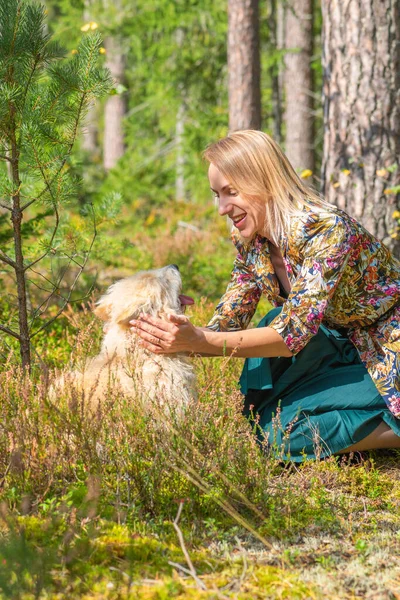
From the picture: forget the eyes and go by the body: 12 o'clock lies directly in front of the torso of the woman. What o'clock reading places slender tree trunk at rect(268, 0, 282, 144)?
The slender tree trunk is roughly at 3 o'clock from the woman.

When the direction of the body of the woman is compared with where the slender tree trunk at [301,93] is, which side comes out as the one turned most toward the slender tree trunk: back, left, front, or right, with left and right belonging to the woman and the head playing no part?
right

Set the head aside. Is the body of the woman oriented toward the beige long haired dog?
yes

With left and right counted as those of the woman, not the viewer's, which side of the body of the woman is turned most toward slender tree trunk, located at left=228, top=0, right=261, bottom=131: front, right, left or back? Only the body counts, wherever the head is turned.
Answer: right

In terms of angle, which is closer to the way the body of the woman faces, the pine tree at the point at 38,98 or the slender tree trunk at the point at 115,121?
the pine tree

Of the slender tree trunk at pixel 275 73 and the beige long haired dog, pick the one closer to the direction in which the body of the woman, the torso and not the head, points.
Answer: the beige long haired dog

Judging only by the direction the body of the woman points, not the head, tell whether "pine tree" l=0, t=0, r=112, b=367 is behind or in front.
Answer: in front

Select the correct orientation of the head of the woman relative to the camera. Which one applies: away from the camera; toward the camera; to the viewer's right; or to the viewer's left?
to the viewer's left

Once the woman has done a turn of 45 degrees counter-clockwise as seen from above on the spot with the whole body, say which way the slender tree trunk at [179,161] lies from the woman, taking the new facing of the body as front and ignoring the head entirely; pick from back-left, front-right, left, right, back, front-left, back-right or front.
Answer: back-right

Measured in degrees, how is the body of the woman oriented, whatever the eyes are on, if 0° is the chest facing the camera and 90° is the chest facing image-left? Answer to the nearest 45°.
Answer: approximately 90°
